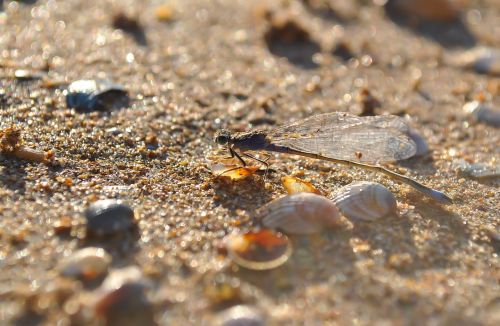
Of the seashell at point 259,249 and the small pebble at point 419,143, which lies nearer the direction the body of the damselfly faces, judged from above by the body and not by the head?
the seashell

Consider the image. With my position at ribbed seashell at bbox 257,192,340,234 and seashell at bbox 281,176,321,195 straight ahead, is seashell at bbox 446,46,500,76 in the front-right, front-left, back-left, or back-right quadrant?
front-right

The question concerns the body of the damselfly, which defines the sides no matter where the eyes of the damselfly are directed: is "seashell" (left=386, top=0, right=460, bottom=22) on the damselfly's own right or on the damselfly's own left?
on the damselfly's own right

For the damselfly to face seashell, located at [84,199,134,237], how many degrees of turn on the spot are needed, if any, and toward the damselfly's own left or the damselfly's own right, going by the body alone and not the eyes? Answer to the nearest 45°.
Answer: approximately 45° to the damselfly's own left

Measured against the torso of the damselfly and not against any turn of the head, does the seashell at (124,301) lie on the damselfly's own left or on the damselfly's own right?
on the damselfly's own left

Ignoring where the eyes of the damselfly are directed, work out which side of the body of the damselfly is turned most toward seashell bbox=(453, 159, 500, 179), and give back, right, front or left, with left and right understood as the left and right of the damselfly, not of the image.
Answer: back

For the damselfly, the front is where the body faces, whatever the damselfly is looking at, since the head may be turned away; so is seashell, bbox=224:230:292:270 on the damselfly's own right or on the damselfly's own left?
on the damselfly's own left

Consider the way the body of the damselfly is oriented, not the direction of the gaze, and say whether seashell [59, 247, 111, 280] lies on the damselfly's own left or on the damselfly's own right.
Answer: on the damselfly's own left

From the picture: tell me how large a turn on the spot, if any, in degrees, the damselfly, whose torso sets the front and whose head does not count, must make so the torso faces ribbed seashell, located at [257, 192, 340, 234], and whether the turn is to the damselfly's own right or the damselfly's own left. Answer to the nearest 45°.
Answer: approximately 90° to the damselfly's own left

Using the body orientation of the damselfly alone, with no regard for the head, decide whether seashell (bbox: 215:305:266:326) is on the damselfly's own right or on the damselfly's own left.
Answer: on the damselfly's own left

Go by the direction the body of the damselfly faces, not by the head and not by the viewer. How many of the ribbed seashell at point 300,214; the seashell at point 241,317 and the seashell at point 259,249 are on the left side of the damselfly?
3

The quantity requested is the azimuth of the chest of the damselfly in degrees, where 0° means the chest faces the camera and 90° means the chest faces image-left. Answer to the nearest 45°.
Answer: approximately 90°

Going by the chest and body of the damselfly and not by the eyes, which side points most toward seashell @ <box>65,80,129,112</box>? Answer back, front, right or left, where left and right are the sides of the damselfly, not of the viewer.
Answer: front

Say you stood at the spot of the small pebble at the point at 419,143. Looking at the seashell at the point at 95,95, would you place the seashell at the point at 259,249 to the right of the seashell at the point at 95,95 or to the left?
left

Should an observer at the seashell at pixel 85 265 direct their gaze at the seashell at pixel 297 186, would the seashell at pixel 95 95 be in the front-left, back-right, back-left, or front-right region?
front-left

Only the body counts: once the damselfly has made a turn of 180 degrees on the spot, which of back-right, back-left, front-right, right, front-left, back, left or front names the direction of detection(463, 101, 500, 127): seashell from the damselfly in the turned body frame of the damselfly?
front-left
